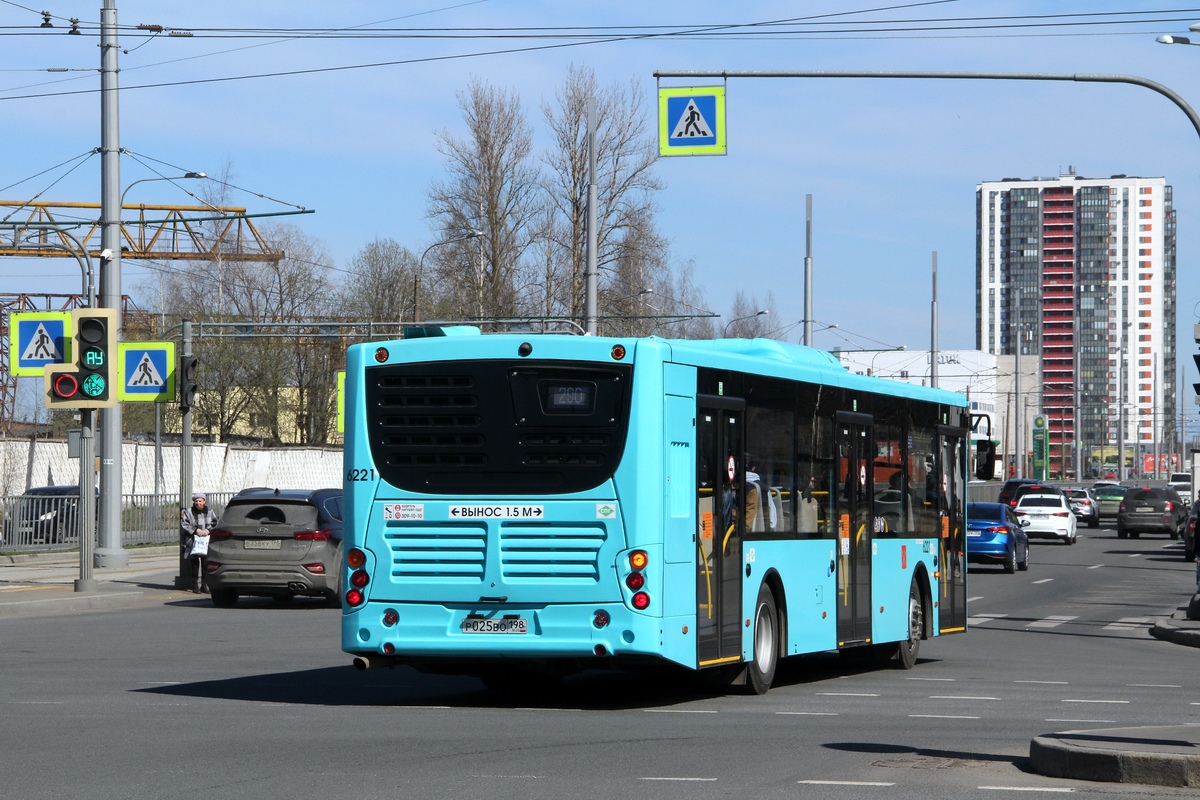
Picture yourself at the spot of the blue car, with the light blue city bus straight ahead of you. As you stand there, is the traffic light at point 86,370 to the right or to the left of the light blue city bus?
right

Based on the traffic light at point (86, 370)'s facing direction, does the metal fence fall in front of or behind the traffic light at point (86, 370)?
behind

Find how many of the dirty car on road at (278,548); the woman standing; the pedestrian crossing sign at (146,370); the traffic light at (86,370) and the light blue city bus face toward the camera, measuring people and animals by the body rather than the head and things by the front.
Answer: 3

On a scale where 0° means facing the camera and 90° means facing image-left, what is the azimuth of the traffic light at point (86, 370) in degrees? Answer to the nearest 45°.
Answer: approximately 0°

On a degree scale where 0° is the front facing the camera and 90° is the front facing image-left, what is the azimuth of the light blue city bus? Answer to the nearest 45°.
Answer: approximately 225°

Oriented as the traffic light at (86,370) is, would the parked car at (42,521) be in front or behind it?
behind

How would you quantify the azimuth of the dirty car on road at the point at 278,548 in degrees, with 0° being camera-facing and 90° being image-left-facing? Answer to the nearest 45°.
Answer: approximately 225°

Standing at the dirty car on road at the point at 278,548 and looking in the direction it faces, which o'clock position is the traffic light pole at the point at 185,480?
The traffic light pole is roughly at 10 o'clock from the dirty car on road.

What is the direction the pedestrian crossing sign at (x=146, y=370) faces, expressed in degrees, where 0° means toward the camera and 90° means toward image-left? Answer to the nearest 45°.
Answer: approximately 0°

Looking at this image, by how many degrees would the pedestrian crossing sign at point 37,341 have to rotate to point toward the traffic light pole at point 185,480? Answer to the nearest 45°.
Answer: approximately 135° to its left
